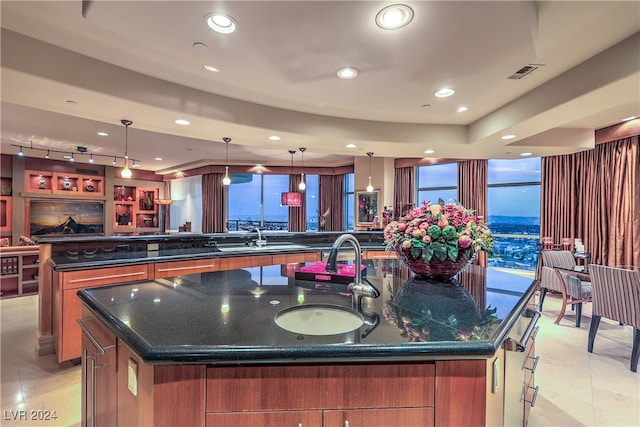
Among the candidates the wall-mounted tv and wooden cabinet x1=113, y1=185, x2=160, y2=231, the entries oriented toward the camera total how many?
2

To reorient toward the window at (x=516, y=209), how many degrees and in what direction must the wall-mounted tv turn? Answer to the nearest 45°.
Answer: approximately 45° to its left

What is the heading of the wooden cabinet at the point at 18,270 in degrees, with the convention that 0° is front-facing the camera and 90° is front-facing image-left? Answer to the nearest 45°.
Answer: approximately 315°

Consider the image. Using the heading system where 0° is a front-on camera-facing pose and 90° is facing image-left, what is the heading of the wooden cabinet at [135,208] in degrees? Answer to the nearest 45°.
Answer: approximately 0°

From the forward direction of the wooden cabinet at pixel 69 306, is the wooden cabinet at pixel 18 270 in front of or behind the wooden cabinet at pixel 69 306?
behind

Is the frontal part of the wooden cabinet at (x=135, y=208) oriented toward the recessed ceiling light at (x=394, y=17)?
yes

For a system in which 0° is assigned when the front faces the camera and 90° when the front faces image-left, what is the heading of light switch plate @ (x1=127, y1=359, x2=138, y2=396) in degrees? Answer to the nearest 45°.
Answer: approximately 45°

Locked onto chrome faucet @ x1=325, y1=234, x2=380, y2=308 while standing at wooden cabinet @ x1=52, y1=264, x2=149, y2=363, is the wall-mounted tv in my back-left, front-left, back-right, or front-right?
back-left

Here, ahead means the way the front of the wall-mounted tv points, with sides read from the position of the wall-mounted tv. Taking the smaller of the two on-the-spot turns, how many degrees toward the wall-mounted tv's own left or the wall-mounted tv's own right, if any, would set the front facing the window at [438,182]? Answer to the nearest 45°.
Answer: approximately 45° to the wall-mounted tv's own left

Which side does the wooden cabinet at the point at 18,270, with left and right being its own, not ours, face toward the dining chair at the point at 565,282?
front

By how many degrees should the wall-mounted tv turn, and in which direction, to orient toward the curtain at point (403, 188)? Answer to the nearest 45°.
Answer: approximately 45° to its left
